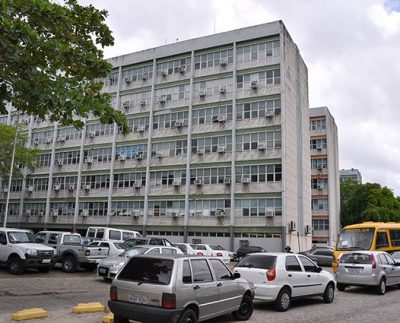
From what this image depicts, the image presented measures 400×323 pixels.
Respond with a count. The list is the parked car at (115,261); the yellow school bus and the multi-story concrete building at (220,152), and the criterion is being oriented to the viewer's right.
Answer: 0

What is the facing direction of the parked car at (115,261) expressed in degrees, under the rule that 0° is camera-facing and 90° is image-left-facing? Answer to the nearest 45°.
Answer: approximately 45°

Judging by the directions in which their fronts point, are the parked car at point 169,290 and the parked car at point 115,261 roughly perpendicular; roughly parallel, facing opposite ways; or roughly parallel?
roughly parallel, facing opposite ways

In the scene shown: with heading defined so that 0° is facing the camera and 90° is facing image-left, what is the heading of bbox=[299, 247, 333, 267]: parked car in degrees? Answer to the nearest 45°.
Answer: approximately 45°

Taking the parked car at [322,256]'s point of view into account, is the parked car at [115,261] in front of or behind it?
in front

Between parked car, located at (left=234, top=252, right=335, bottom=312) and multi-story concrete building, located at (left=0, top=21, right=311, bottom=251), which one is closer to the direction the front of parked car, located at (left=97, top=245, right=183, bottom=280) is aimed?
the parked car

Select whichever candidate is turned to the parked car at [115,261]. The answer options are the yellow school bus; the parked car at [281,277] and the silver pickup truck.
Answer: the yellow school bus

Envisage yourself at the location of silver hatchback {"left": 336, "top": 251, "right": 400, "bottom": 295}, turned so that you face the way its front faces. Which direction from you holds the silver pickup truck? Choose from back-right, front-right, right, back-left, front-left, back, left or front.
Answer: back-left

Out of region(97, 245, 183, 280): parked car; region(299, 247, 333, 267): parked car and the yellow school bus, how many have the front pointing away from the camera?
0

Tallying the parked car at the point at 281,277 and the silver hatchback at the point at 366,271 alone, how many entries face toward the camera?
0

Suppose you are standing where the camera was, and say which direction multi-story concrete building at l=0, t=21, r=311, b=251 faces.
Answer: facing the viewer and to the left of the viewer

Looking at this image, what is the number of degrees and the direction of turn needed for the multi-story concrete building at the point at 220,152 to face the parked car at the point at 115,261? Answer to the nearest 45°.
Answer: approximately 45° to its left

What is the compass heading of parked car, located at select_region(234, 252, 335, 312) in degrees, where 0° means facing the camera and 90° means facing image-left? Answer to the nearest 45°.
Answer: approximately 225°
